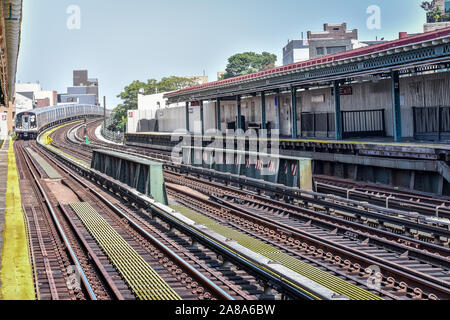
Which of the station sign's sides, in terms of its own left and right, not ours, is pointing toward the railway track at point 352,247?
front

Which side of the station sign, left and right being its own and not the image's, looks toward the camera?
front
